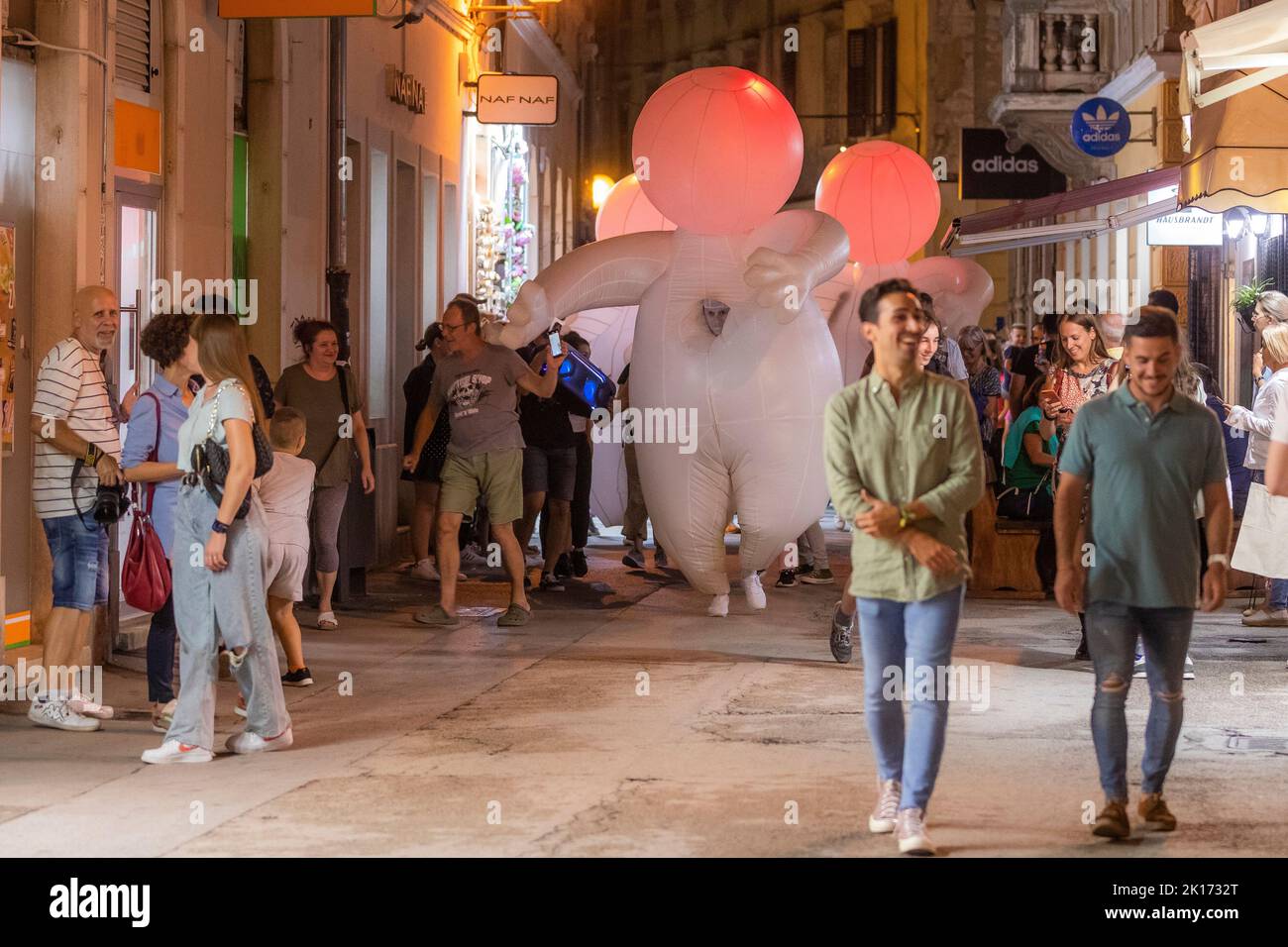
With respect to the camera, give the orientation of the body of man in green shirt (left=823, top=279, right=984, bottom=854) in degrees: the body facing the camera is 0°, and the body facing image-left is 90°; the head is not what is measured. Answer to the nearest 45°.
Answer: approximately 0°

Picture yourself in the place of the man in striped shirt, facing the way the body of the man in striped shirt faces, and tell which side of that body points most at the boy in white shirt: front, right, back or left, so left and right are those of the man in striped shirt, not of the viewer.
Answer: front

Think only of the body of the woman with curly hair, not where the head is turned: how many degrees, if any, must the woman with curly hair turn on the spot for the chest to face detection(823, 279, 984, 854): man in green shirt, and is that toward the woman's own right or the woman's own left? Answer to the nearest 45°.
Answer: approximately 45° to the woman's own right

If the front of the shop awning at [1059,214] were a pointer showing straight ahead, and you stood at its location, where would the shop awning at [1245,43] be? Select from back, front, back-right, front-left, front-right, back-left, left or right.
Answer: left

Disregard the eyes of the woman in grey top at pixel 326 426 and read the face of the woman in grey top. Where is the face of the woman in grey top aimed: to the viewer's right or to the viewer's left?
to the viewer's right

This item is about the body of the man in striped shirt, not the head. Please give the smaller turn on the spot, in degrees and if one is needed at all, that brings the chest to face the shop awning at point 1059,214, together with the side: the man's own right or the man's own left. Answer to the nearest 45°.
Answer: approximately 45° to the man's own left

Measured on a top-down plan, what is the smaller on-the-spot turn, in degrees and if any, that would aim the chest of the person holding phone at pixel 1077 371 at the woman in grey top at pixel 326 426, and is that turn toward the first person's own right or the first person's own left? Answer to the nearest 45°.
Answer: approximately 45° to the first person's own right

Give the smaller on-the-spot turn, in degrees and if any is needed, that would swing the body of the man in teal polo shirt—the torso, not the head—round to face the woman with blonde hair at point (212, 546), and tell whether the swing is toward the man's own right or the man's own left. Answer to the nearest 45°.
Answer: approximately 90° to the man's own right

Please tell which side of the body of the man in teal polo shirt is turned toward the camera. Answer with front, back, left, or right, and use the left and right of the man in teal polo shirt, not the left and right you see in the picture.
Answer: front

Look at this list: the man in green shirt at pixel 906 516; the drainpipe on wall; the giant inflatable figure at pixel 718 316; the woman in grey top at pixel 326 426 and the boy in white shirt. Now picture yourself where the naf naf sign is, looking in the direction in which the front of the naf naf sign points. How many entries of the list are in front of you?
5

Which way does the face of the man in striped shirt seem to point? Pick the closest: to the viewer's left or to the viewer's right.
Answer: to the viewer's right

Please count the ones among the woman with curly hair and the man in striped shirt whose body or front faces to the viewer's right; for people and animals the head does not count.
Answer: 2

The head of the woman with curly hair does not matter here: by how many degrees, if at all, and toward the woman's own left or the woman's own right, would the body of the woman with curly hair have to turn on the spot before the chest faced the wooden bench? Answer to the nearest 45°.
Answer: approximately 45° to the woman's own left

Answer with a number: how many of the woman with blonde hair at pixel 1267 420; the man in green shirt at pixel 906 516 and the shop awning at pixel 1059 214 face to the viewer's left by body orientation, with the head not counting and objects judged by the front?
2

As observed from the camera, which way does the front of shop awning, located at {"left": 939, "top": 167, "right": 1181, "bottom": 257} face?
facing to the left of the viewer

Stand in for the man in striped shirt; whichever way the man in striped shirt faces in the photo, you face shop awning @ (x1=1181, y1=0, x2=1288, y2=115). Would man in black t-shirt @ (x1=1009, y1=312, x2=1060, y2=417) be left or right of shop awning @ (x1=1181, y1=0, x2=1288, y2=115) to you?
left

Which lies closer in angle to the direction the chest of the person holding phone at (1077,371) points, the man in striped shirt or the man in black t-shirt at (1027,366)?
the man in striped shirt
